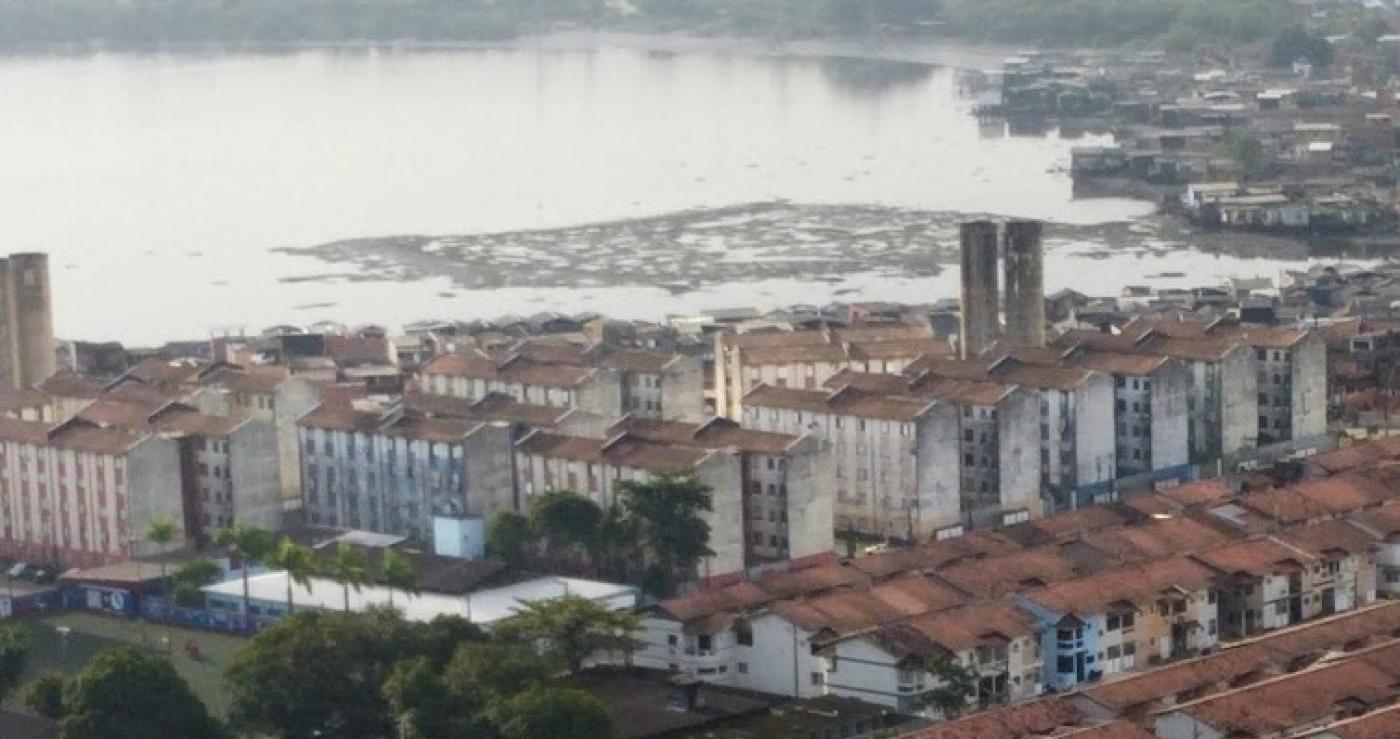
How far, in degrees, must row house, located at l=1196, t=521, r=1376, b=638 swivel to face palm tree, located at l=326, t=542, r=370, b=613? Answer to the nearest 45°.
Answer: approximately 135° to its right

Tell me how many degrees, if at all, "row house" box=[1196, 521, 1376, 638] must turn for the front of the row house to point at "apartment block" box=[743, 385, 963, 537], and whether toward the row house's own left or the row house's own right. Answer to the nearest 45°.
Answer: approximately 180°

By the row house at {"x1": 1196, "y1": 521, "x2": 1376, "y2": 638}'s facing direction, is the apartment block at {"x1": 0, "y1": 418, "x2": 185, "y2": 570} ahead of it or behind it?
behind

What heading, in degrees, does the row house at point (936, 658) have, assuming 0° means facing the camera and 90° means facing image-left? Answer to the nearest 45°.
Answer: approximately 315°

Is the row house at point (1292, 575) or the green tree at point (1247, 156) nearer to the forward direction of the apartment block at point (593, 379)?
the row house

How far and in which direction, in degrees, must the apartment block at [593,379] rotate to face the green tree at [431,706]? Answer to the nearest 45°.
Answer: approximately 45° to its left

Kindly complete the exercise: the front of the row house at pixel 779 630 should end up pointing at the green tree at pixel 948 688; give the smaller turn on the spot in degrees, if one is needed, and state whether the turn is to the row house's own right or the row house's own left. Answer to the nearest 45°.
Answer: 0° — it already faces it

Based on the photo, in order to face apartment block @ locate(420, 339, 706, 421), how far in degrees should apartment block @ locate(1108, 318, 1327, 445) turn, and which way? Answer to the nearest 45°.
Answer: approximately 45° to its right

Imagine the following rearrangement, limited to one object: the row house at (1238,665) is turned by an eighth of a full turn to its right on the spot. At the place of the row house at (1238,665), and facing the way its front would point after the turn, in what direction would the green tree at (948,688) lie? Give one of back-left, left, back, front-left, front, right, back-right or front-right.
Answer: right
